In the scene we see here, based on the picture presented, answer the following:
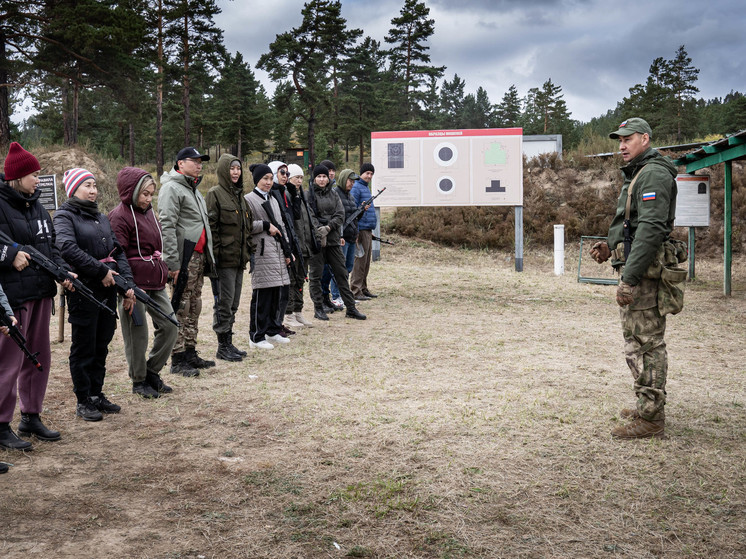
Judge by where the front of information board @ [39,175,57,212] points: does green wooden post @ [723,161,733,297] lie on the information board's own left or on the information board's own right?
on the information board's own left

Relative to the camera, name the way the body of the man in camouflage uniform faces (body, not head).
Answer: to the viewer's left

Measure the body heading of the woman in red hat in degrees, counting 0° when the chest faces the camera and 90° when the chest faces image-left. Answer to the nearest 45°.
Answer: approximately 315°

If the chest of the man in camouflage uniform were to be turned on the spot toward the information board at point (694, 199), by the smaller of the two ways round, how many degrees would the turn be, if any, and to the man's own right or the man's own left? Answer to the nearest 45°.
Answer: approximately 90° to the man's own right

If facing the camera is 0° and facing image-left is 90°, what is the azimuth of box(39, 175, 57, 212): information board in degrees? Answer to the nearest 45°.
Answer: approximately 0°

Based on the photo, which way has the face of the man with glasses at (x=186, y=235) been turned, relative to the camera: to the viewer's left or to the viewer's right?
to the viewer's right

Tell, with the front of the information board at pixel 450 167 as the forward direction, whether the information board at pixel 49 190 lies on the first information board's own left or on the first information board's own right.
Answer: on the first information board's own right

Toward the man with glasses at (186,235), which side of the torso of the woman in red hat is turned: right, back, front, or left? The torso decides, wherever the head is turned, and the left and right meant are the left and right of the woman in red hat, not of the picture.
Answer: left

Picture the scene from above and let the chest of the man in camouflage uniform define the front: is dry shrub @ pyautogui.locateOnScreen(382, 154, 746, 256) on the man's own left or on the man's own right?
on the man's own right

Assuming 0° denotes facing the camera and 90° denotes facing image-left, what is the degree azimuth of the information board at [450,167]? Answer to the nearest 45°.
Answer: approximately 0°

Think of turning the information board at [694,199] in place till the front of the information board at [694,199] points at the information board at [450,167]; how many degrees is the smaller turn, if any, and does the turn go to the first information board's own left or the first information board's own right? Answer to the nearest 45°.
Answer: approximately 90° to the first information board's own right
